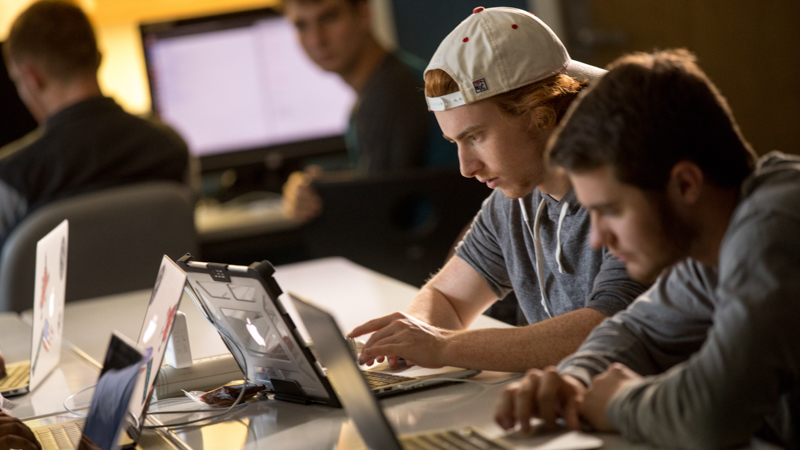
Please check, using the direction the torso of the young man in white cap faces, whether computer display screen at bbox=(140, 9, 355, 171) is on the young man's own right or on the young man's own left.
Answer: on the young man's own right

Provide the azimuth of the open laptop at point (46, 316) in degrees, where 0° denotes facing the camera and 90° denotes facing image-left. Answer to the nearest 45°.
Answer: approximately 90°

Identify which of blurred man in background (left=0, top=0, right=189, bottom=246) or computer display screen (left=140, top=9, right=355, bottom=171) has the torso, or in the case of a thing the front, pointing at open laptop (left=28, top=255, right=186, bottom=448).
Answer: the computer display screen

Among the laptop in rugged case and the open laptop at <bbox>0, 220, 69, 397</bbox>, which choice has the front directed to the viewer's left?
the open laptop

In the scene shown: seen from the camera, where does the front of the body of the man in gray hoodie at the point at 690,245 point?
to the viewer's left

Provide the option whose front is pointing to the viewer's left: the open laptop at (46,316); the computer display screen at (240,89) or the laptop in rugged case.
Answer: the open laptop

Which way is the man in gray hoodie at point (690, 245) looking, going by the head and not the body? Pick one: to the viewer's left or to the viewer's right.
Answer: to the viewer's left

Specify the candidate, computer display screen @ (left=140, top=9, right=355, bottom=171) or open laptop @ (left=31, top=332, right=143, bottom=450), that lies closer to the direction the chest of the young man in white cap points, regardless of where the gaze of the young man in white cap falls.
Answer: the open laptop

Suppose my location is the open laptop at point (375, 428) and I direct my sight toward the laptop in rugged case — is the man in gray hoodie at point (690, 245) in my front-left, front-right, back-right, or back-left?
back-right

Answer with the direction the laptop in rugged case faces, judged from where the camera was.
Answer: facing away from the viewer and to the right of the viewer
